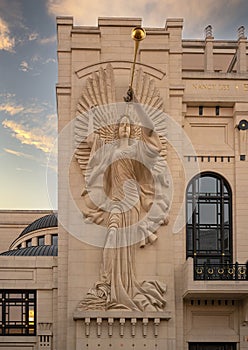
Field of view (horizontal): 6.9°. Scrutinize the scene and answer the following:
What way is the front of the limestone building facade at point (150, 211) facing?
toward the camera

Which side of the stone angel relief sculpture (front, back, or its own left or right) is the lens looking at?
front
